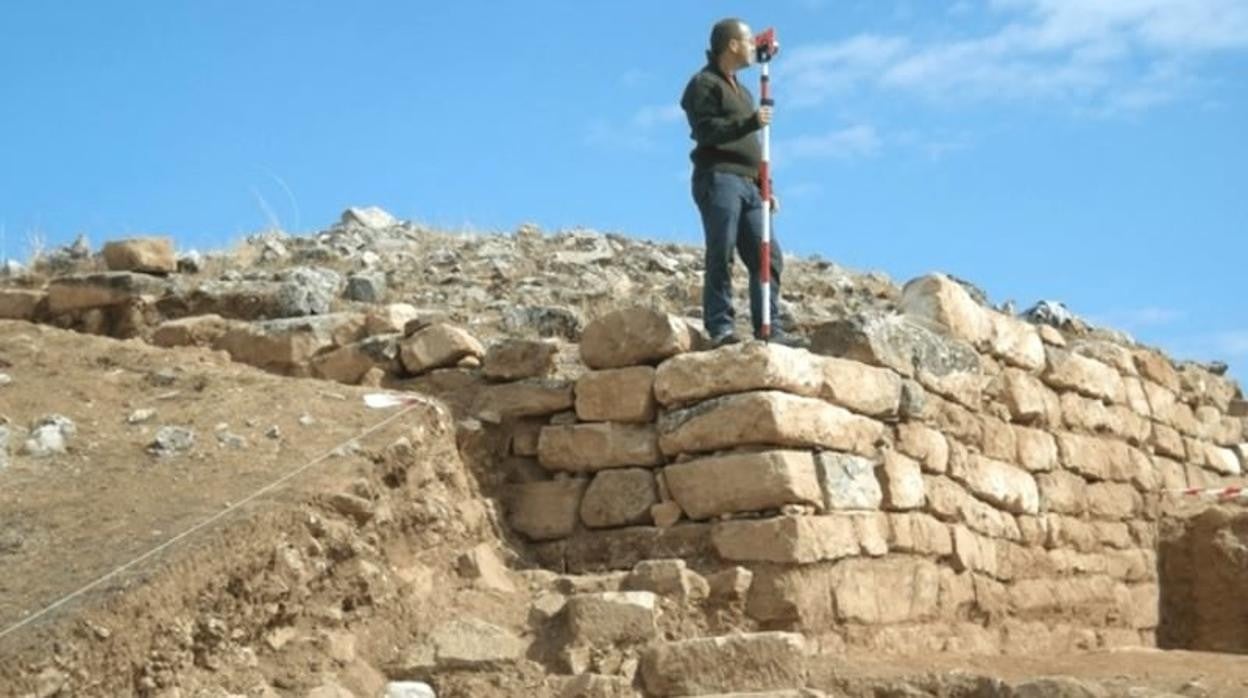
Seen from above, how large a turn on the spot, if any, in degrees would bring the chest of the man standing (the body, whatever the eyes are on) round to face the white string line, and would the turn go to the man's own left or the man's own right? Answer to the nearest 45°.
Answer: approximately 90° to the man's own right

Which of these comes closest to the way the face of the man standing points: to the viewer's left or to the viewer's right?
to the viewer's right

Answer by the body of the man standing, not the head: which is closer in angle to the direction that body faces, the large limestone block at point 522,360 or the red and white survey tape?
the red and white survey tape

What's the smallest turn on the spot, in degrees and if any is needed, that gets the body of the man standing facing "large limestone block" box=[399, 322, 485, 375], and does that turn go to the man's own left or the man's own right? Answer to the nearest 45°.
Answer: approximately 135° to the man's own right

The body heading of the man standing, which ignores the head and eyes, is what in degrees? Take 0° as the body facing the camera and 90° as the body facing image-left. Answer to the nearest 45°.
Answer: approximately 315°

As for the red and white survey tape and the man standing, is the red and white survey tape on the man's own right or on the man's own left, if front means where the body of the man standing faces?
on the man's own left
